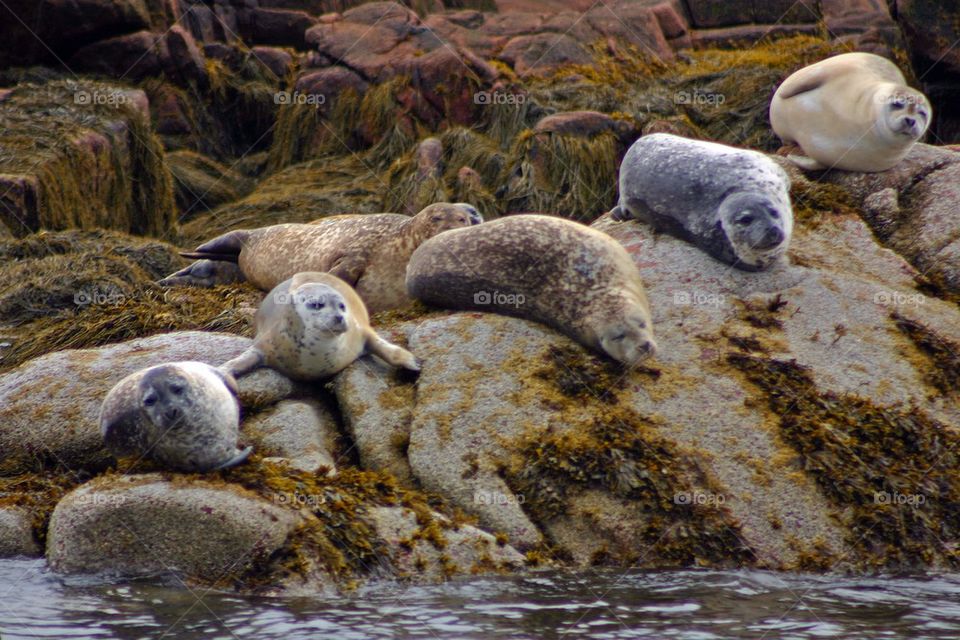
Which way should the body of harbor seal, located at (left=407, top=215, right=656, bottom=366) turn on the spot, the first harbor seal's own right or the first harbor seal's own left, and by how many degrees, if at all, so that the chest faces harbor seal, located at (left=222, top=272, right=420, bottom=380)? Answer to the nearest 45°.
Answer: approximately 135° to the first harbor seal's own right

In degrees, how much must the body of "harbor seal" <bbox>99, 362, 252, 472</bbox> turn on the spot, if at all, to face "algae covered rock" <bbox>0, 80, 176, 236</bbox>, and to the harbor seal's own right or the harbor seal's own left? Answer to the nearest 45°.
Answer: approximately 180°

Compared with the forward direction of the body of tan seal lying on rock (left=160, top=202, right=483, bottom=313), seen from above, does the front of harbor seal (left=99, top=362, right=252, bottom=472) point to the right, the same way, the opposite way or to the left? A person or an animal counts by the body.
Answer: to the right

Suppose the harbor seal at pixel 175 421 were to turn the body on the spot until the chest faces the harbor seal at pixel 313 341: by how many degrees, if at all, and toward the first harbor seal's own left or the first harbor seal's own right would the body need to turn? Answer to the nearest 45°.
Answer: approximately 135° to the first harbor seal's own left

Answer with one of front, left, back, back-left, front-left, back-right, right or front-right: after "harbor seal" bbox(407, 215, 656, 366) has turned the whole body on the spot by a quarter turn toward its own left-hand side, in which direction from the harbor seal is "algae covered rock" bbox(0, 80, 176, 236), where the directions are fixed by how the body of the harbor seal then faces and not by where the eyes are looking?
left

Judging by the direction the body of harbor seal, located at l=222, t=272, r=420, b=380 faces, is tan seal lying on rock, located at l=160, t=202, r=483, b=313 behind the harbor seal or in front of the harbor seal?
behind

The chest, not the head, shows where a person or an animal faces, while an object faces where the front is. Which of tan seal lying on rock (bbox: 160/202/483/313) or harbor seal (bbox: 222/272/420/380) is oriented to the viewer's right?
the tan seal lying on rock

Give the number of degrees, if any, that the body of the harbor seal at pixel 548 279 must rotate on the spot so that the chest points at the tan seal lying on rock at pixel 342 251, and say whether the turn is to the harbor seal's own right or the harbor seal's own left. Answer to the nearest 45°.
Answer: approximately 180°

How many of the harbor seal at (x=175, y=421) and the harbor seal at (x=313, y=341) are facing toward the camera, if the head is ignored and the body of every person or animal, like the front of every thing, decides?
2

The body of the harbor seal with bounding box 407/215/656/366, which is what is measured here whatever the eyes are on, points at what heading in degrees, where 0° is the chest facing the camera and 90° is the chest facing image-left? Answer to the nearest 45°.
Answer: approximately 315°

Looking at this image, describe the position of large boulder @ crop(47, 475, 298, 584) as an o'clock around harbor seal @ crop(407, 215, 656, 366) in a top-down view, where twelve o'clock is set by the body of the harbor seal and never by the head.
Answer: The large boulder is roughly at 3 o'clock from the harbor seal.

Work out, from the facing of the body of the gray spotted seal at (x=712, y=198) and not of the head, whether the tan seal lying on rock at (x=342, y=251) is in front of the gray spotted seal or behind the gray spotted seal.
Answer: behind

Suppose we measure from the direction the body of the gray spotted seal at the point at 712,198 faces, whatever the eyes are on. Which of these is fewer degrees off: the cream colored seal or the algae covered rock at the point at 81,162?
the cream colored seal

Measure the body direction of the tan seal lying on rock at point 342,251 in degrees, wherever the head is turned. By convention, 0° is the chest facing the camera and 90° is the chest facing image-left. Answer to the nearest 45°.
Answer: approximately 270°

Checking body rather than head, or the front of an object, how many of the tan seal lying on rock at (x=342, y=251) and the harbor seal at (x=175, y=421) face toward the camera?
1
